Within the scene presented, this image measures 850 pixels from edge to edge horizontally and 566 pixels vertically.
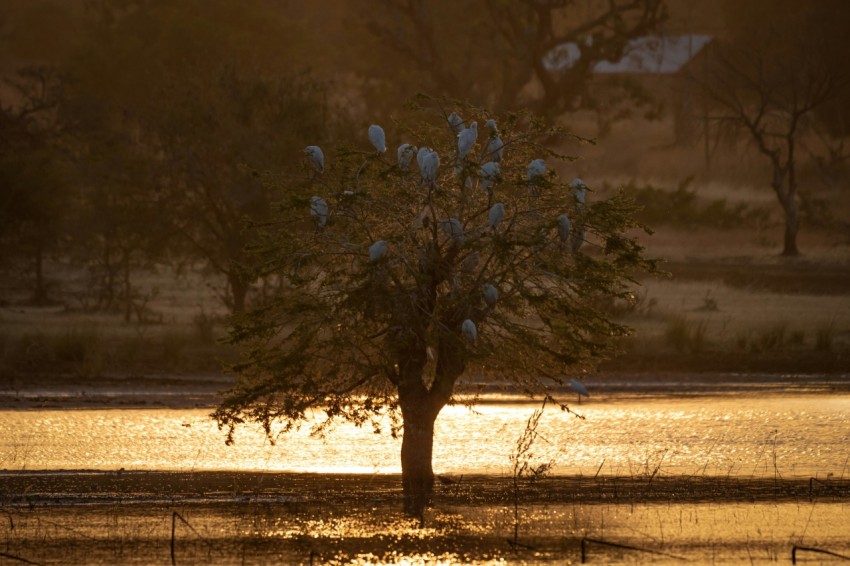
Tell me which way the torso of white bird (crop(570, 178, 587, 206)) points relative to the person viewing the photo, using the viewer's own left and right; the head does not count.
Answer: facing to the left of the viewer

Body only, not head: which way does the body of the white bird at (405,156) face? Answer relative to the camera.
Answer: to the viewer's right

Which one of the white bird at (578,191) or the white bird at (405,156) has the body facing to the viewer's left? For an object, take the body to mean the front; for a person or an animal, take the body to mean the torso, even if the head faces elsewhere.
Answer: the white bird at (578,191)
